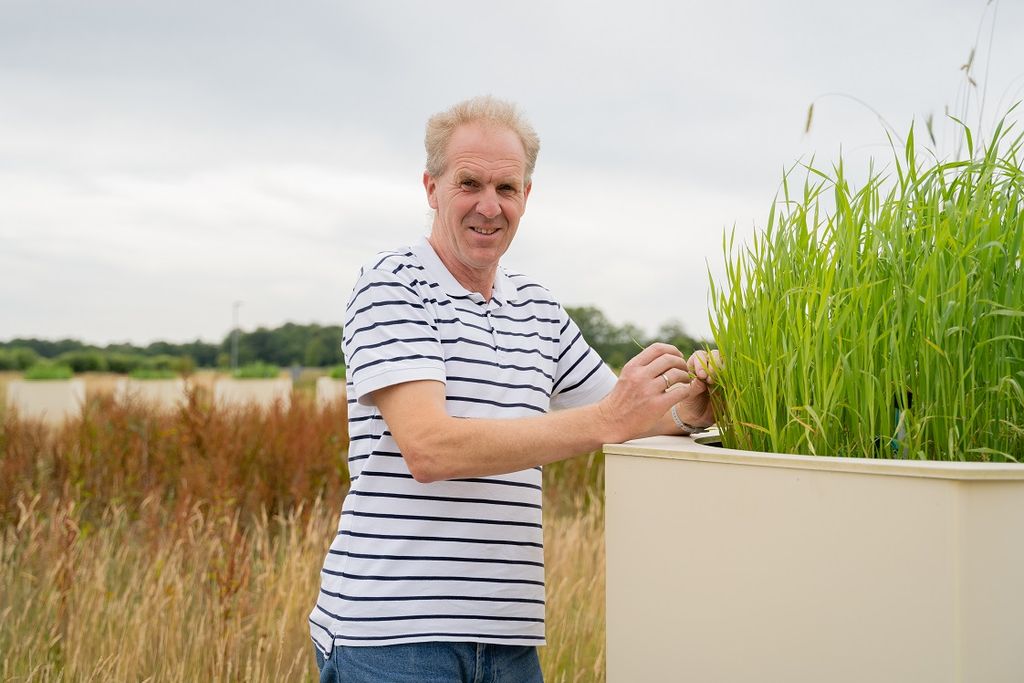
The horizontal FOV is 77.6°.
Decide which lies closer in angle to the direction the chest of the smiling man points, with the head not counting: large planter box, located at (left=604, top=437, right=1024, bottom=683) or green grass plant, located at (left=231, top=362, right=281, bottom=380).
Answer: the large planter box

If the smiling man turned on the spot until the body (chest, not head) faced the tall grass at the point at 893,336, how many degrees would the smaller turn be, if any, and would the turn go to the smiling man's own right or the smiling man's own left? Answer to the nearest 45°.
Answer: approximately 45° to the smiling man's own left

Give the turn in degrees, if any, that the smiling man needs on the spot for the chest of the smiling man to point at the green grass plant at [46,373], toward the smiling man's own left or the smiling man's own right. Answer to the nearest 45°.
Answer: approximately 180°

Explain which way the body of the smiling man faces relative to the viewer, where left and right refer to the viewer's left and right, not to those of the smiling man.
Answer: facing the viewer and to the right of the viewer

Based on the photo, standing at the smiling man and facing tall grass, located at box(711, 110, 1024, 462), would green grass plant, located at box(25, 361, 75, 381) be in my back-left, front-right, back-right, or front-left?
back-left

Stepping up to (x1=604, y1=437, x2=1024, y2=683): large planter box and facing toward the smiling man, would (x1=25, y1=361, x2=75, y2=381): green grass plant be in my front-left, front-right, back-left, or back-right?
front-right

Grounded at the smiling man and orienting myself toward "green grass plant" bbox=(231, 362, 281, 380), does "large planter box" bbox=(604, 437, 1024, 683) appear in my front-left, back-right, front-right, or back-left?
back-right

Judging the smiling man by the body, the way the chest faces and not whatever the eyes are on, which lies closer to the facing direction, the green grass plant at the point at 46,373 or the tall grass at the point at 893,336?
the tall grass

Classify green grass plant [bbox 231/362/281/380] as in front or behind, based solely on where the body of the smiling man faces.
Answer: behind
